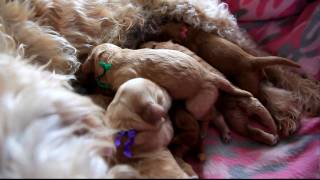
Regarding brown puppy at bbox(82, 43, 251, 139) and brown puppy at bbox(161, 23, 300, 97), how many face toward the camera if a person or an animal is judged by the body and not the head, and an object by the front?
0

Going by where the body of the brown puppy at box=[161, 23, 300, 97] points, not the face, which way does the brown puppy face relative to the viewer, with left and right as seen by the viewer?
facing away from the viewer and to the left of the viewer

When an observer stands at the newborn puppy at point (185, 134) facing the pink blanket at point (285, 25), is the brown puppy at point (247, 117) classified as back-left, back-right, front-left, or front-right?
front-right

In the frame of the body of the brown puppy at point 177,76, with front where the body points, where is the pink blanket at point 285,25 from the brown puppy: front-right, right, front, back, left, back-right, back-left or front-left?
back-right

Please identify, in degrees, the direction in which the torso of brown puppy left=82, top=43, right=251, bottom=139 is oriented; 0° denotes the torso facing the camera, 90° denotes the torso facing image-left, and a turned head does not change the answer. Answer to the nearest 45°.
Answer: approximately 90°
